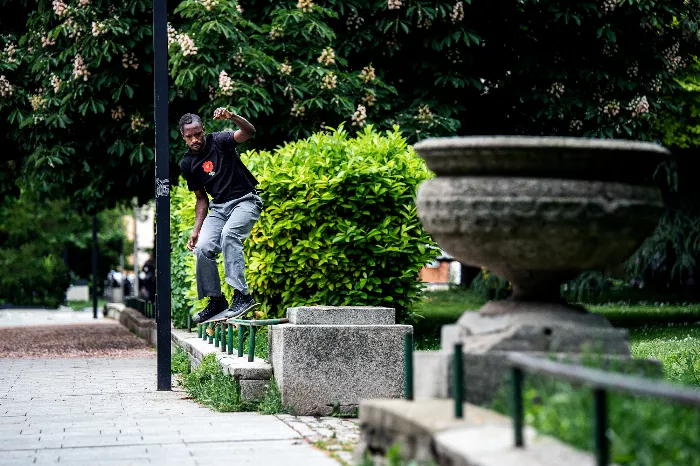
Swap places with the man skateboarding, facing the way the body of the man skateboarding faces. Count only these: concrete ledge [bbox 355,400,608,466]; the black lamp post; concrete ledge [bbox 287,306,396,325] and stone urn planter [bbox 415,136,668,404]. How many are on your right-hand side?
1

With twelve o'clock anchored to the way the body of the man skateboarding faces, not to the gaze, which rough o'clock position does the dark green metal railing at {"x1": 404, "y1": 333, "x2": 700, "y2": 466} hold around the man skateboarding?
The dark green metal railing is roughly at 10 o'clock from the man skateboarding.

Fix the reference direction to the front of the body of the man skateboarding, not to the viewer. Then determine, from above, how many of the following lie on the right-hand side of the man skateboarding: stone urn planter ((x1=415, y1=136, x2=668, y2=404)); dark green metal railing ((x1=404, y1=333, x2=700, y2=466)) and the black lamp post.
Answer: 1

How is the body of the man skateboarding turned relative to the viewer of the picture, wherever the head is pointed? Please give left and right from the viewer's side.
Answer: facing the viewer and to the left of the viewer

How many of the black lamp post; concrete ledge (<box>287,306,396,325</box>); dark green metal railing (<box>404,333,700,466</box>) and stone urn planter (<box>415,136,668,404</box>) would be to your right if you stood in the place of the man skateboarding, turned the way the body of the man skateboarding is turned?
1

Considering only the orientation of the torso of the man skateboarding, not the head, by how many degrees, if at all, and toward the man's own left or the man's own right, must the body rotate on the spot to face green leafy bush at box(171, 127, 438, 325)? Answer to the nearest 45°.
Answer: approximately 180°

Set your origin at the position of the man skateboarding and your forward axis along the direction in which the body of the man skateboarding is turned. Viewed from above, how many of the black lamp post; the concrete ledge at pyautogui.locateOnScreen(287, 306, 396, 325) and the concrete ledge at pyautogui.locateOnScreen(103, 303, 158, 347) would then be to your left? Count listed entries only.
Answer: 1

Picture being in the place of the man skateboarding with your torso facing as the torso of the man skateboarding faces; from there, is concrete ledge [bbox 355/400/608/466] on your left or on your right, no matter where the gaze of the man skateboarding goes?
on your left

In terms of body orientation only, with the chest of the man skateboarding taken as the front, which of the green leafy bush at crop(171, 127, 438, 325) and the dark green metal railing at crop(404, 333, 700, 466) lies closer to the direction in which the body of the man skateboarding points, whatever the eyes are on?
the dark green metal railing

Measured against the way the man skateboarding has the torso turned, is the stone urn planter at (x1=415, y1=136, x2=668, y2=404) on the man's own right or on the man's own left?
on the man's own left

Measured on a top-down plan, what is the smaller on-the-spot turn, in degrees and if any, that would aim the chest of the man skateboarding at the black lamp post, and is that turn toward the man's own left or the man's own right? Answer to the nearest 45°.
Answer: approximately 90° to the man's own right

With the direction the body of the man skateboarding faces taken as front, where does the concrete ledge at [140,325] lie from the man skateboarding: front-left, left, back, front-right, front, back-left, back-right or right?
back-right

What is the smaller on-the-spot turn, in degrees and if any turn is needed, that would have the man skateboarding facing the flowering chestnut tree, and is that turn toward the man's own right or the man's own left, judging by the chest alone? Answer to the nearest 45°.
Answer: approximately 135° to the man's own right

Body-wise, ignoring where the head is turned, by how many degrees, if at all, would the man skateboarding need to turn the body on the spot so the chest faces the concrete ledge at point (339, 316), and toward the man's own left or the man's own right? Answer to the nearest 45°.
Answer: approximately 90° to the man's own left

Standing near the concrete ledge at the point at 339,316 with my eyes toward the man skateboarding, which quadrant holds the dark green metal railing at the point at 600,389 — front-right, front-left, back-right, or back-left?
back-left
